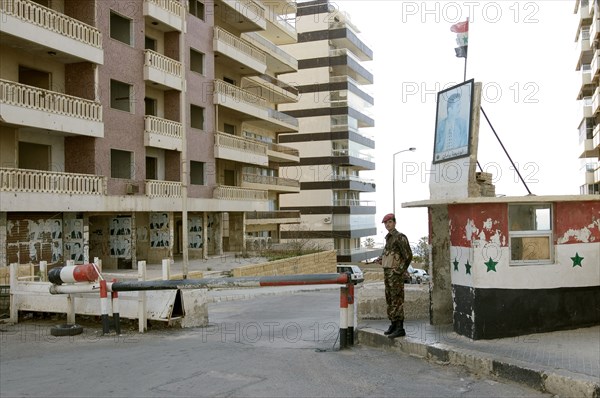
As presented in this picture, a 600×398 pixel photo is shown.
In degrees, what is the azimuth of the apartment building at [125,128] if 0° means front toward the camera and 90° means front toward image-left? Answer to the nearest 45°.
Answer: approximately 315°

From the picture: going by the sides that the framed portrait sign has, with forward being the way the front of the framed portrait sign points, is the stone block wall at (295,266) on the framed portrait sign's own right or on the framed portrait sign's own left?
on the framed portrait sign's own right

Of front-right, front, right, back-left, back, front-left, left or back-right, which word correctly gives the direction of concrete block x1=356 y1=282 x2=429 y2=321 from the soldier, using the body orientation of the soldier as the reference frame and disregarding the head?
back-right

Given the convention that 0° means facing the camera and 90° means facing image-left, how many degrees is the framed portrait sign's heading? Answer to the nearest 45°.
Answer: approximately 45°

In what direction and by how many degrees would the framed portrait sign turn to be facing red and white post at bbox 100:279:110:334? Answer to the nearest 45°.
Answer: approximately 45° to its right

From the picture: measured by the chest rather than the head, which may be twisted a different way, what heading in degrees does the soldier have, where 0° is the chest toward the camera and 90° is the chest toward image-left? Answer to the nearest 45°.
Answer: approximately 45°

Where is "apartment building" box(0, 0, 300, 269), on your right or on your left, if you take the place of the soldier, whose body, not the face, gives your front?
on your right

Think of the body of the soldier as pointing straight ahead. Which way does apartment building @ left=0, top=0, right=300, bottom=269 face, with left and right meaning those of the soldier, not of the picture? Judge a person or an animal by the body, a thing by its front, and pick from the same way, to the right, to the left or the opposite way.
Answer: to the left
